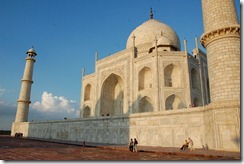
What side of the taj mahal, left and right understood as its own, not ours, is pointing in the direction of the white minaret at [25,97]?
right

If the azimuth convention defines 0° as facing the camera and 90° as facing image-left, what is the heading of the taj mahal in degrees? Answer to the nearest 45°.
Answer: approximately 45°
